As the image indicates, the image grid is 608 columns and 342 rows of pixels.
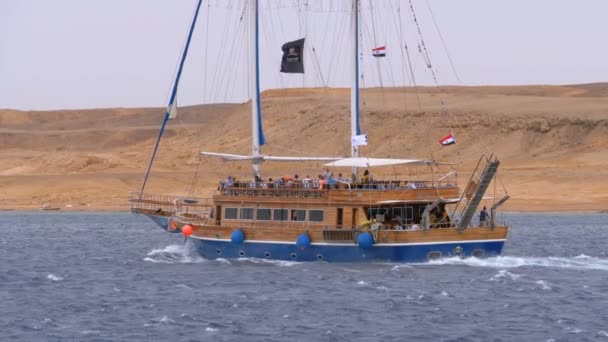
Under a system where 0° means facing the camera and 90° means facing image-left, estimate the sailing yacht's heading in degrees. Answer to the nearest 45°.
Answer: approximately 90°
